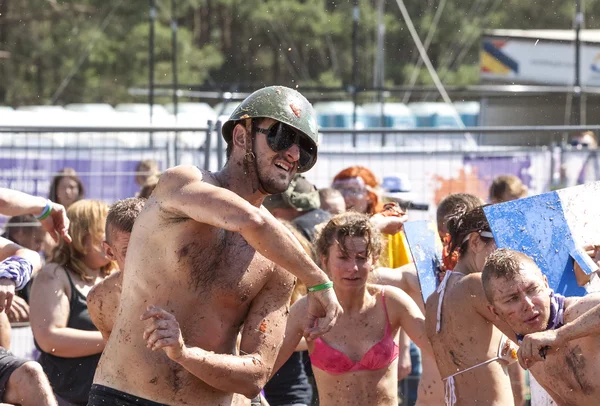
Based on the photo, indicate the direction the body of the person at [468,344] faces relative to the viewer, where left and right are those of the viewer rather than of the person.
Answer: facing away from the viewer and to the right of the viewer

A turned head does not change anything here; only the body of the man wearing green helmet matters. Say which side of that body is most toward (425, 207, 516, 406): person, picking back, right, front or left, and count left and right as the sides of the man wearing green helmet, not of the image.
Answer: left

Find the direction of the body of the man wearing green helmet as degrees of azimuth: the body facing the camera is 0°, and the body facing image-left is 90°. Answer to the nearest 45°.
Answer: approximately 315°

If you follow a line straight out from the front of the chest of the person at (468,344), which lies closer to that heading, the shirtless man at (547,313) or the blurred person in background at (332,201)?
the blurred person in background

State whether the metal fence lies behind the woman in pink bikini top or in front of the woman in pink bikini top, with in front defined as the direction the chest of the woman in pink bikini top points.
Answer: behind

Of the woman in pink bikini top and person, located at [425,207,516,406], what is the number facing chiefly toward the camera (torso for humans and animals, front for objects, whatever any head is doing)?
1

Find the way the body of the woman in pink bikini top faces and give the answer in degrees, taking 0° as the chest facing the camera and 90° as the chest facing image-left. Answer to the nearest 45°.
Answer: approximately 0°
